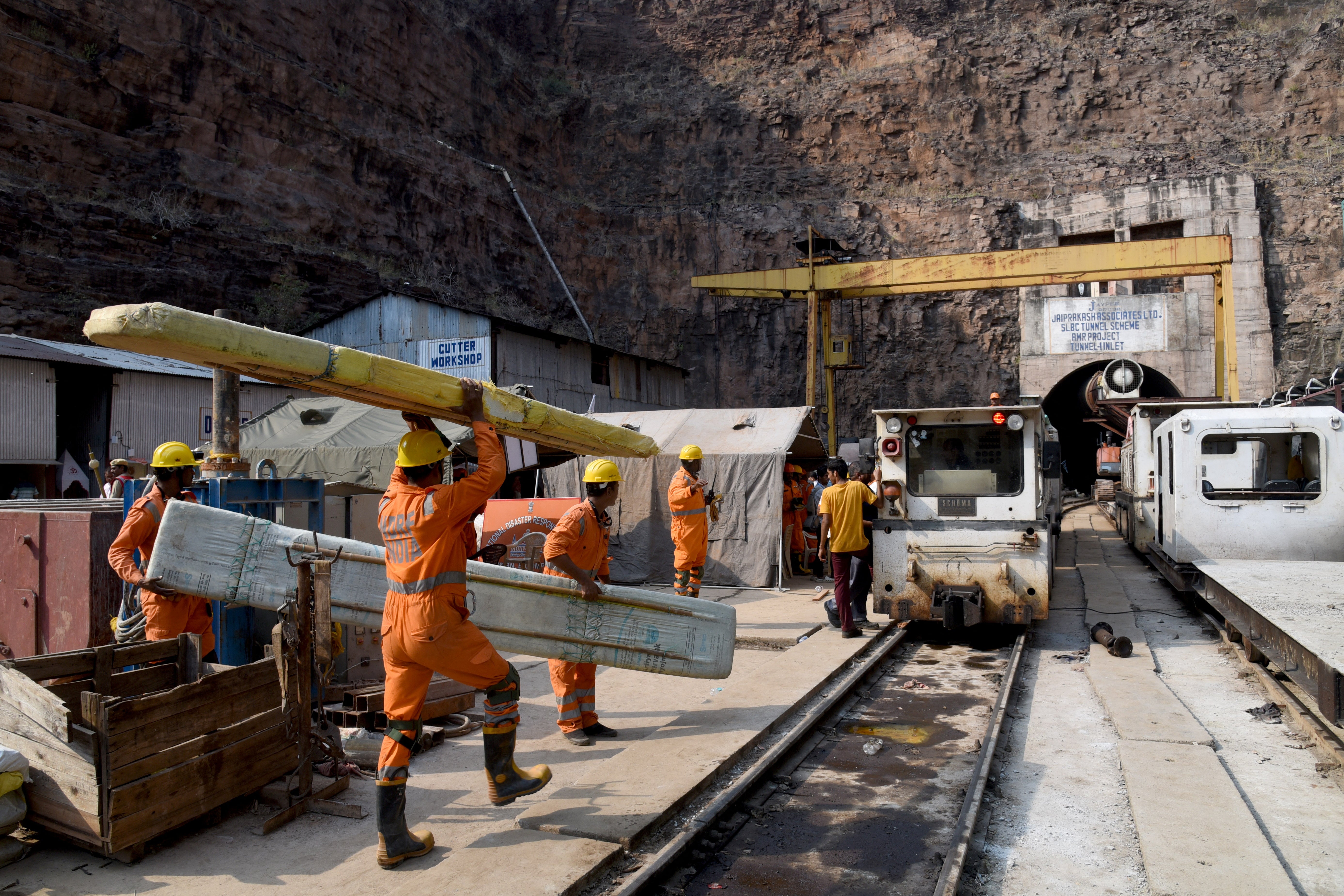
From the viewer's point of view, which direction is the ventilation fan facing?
toward the camera

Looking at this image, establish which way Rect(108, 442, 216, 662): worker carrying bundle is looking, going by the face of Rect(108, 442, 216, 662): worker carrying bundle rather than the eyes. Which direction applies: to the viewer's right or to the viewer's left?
to the viewer's right

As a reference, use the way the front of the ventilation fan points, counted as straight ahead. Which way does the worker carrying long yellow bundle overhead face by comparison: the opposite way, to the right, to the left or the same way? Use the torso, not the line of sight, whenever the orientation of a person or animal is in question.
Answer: the opposite way

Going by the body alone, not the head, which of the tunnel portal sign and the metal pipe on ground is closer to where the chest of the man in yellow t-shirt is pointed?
the tunnel portal sign

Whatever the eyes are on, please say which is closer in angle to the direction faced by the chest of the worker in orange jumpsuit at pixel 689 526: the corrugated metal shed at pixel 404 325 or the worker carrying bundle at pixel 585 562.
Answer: the worker carrying bundle

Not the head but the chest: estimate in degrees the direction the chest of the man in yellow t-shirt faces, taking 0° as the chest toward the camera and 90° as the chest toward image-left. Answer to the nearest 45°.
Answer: approximately 180°

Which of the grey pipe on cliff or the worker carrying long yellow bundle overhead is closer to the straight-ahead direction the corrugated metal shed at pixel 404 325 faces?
the worker carrying long yellow bundle overhead

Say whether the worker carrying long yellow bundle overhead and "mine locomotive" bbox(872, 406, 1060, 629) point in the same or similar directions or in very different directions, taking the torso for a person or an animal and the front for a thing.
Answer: very different directions

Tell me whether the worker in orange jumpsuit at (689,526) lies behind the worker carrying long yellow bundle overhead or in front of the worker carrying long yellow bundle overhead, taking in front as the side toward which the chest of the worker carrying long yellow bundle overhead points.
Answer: in front

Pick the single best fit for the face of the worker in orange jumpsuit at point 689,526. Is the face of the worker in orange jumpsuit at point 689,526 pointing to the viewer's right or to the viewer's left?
to the viewer's right

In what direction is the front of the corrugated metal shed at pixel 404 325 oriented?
toward the camera

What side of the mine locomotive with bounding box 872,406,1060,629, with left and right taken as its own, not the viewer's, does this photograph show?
front

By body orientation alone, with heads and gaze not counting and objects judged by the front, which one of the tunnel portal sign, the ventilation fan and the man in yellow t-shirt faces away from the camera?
the man in yellow t-shirt

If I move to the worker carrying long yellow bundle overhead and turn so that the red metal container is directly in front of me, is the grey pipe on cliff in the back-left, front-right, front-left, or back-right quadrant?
front-right
